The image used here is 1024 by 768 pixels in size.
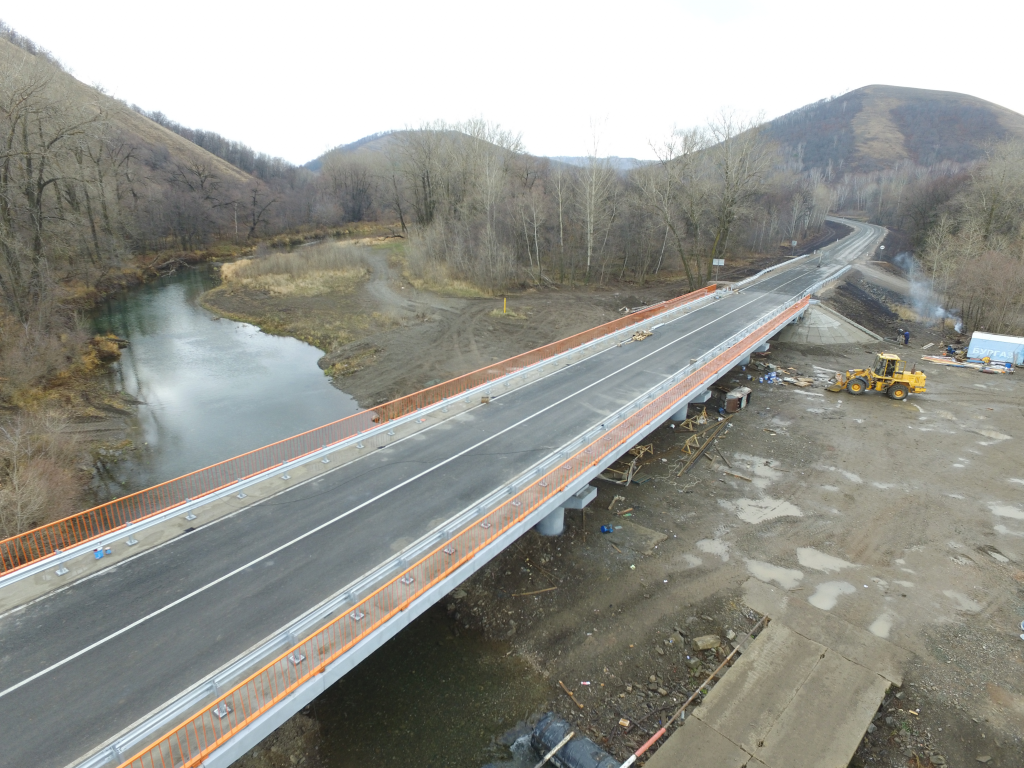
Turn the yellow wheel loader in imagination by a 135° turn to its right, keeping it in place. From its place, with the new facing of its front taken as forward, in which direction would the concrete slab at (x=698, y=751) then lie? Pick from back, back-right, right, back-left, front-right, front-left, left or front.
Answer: back-right

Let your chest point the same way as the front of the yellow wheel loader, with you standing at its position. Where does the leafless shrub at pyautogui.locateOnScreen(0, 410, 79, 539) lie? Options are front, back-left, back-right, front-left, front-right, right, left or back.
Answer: front-left

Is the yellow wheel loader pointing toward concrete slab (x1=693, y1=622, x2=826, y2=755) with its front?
no

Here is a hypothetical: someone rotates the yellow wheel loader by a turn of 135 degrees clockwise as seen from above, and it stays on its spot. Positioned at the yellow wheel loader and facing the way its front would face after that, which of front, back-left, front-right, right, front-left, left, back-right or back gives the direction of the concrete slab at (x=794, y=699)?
back-right

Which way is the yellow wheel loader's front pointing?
to the viewer's left

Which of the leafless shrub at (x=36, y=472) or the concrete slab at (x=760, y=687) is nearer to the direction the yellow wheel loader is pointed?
the leafless shrub

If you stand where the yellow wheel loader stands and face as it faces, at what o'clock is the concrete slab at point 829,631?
The concrete slab is roughly at 9 o'clock from the yellow wheel loader.

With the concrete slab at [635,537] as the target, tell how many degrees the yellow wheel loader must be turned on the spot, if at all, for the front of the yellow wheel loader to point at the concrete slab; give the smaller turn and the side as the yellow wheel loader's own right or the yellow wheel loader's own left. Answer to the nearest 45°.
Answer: approximately 90° to the yellow wheel loader's own left

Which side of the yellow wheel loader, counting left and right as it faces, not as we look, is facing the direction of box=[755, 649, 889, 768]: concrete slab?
left
